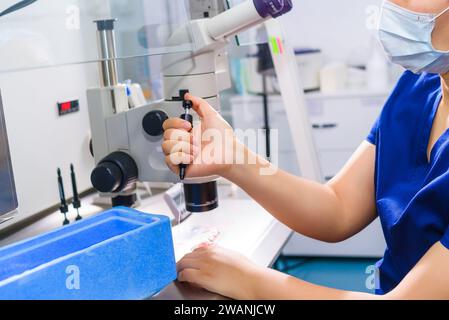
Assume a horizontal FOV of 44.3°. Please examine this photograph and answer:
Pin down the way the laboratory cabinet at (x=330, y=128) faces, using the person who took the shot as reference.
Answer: facing the viewer

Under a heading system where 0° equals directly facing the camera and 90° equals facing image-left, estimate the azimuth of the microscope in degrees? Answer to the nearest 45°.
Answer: approximately 270°

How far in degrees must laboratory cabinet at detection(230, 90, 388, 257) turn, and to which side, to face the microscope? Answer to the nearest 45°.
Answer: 0° — it already faces it

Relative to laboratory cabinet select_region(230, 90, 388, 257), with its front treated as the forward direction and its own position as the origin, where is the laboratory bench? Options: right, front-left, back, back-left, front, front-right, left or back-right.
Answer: front

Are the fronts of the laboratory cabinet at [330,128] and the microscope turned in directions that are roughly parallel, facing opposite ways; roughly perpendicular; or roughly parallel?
roughly perpendicular

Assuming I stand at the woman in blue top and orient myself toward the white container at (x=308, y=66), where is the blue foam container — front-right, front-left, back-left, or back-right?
back-left

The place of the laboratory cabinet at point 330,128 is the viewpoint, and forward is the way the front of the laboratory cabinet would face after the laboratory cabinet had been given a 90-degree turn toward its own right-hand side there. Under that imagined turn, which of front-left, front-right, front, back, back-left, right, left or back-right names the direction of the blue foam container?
left

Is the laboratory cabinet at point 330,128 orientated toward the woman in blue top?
yes

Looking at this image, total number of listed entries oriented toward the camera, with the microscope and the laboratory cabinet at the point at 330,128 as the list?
1
